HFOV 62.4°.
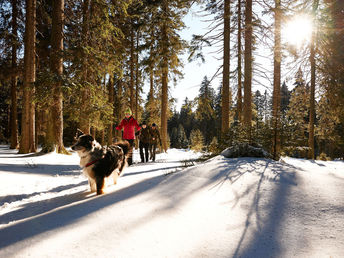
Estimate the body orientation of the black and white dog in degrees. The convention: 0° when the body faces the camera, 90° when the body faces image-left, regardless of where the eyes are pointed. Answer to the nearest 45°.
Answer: approximately 45°

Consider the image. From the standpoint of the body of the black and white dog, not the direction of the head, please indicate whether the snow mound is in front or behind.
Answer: behind

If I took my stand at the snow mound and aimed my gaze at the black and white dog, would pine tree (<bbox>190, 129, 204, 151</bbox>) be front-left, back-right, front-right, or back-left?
back-right

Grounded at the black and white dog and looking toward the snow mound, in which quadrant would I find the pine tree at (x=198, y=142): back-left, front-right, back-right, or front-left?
front-left

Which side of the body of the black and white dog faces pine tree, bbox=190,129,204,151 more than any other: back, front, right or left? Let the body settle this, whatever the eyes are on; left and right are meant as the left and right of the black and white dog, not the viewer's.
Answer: back
